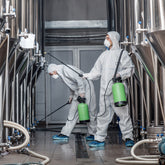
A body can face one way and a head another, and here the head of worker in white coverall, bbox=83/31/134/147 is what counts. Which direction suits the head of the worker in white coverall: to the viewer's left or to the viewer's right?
to the viewer's left

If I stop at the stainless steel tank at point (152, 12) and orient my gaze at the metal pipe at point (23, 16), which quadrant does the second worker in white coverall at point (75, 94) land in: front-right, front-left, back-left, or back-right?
front-right

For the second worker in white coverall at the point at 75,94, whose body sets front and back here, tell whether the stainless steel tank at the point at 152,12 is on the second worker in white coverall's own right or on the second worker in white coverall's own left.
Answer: on the second worker in white coverall's own left

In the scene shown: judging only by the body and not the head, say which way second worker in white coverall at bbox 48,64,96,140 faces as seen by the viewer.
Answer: to the viewer's left

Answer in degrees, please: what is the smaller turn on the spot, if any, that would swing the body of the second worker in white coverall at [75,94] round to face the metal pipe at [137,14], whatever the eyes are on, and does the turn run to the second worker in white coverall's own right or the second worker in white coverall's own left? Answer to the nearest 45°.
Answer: approximately 135° to the second worker in white coverall's own left

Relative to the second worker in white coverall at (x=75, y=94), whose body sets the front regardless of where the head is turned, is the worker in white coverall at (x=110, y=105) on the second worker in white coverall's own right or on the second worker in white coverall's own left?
on the second worker in white coverall's own left
